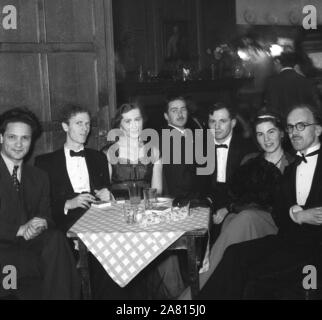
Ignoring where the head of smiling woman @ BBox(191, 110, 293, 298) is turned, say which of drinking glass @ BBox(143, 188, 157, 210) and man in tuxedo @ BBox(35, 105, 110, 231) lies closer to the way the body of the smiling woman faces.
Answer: the drinking glass

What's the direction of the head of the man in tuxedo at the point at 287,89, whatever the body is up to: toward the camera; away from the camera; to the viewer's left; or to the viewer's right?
away from the camera

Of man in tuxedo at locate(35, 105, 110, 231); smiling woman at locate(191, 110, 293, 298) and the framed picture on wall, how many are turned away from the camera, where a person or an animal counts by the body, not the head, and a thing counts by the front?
0

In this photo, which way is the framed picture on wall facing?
toward the camera

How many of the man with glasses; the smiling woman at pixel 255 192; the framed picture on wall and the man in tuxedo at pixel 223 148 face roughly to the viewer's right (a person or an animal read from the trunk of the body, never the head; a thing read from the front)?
0

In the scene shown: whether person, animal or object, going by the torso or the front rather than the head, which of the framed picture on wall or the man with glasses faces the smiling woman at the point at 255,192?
the framed picture on wall

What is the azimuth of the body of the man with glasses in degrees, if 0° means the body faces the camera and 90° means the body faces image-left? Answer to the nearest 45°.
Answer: approximately 45°

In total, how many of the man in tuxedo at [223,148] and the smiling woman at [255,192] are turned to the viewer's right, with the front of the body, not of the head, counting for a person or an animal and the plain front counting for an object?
0

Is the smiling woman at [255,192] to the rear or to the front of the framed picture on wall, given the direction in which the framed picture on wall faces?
to the front

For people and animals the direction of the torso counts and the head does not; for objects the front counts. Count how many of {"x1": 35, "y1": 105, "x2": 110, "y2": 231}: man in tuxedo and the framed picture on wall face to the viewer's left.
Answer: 0

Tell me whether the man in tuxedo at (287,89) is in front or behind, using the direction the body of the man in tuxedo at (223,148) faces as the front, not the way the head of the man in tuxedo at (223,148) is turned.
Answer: behind

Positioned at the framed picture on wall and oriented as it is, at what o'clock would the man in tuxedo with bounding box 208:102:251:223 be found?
The man in tuxedo is roughly at 12 o'clock from the framed picture on wall.

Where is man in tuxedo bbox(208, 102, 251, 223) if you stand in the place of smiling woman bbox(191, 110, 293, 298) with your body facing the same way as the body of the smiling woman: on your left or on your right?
on your right
